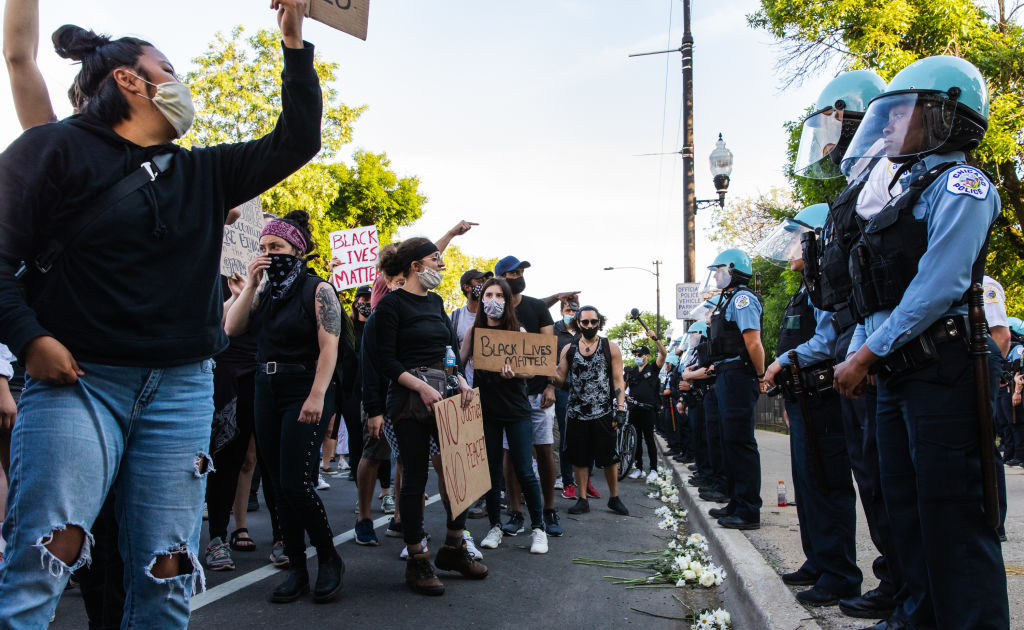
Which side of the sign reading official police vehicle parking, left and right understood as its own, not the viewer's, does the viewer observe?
front

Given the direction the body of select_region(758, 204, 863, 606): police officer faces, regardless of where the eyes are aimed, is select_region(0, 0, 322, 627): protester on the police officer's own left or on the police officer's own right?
on the police officer's own left

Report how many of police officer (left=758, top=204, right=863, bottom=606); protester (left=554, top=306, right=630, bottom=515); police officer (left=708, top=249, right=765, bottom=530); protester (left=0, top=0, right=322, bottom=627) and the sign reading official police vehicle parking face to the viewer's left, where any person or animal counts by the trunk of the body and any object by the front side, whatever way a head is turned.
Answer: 2

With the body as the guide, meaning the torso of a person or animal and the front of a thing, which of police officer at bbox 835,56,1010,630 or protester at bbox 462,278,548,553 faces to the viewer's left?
the police officer

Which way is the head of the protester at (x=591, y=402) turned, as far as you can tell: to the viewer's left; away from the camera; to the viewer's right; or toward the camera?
toward the camera

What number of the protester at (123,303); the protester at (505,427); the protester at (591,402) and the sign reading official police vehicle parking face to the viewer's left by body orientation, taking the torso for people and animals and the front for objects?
0

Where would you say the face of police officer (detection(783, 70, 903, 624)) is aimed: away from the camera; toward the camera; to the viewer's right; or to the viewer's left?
to the viewer's left

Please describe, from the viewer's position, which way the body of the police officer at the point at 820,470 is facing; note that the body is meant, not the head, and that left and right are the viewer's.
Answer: facing to the left of the viewer

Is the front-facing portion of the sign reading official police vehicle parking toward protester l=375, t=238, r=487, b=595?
yes

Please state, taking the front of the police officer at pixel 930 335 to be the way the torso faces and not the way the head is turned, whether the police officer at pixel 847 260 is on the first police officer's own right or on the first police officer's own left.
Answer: on the first police officer's own right

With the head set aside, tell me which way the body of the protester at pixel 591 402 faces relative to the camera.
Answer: toward the camera

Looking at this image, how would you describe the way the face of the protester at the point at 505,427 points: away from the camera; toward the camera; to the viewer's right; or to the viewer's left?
toward the camera

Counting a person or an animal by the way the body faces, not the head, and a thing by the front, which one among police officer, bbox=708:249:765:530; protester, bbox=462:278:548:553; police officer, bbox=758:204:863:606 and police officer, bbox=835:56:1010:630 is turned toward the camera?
the protester

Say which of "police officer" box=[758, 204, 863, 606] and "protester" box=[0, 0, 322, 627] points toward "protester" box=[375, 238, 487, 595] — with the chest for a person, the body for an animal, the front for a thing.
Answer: the police officer

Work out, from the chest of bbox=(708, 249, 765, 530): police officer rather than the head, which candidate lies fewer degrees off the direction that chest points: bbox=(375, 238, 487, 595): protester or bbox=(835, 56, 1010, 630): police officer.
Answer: the protester

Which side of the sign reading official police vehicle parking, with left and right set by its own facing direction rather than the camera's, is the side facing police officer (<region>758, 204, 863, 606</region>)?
front

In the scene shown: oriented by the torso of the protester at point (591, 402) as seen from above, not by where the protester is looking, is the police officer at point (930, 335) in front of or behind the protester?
in front

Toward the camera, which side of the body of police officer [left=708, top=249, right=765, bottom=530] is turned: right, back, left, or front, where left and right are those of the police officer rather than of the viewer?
left

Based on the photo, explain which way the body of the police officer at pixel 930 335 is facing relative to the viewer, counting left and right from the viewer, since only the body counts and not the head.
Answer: facing to the left of the viewer

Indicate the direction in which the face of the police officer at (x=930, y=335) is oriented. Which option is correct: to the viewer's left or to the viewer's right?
to the viewer's left
